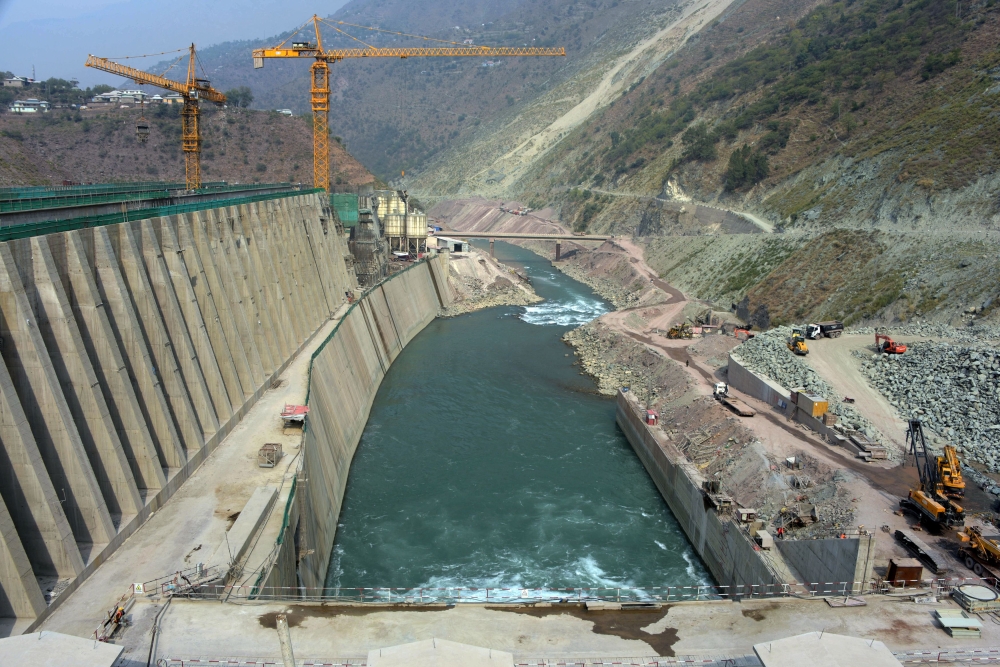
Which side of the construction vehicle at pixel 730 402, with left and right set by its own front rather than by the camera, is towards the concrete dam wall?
left

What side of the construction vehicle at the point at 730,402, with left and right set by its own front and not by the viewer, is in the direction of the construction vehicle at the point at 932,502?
back

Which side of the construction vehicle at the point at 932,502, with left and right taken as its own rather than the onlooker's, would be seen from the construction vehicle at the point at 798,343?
front

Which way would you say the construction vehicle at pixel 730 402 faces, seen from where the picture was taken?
facing away from the viewer and to the left of the viewer

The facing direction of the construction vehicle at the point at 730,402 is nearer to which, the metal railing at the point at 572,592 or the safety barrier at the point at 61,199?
the safety barrier

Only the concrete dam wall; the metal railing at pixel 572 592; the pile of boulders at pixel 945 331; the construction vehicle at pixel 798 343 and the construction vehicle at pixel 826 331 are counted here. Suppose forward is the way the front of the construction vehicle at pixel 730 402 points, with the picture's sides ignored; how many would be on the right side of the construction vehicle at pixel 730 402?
3

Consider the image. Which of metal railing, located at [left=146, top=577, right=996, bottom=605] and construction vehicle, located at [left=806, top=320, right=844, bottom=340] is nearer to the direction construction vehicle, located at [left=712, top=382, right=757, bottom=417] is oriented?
the construction vehicle

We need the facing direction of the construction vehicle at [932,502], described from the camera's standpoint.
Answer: facing away from the viewer and to the left of the viewer

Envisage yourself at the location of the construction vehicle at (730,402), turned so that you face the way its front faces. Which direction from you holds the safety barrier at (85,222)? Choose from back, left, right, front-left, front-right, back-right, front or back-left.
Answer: left

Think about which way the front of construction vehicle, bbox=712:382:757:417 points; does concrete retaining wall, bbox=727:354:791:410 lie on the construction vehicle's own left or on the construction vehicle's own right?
on the construction vehicle's own right

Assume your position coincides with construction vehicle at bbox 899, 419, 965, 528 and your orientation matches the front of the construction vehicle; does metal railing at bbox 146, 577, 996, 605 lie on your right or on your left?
on your left

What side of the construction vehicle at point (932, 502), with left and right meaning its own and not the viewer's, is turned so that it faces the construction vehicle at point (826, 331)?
front

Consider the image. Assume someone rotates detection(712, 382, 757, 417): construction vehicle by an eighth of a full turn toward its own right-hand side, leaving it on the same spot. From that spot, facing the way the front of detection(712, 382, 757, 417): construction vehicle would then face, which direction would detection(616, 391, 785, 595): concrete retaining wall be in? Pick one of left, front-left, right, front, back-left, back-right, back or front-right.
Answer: back

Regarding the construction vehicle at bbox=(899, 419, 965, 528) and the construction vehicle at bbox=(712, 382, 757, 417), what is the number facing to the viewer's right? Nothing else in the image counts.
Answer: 0
